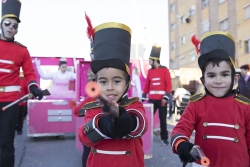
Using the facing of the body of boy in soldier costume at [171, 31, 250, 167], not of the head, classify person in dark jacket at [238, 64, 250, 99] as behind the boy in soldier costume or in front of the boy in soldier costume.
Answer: behind

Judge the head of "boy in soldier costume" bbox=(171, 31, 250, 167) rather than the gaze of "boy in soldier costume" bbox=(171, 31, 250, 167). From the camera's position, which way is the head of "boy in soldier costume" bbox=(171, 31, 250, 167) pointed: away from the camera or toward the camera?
toward the camera

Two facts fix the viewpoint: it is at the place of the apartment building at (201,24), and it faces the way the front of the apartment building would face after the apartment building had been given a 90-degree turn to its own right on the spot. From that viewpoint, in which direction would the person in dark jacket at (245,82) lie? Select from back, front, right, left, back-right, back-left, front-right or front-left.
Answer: back-left

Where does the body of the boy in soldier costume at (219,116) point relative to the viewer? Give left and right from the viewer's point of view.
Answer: facing the viewer

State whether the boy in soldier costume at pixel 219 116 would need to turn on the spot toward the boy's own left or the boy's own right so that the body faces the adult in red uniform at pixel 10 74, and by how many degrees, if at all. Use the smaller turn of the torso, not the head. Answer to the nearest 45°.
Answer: approximately 90° to the boy's own right

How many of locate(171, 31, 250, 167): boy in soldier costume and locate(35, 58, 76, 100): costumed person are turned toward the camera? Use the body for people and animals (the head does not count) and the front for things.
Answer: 2

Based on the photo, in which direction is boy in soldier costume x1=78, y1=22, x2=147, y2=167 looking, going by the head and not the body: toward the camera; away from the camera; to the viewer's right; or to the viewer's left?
toward the camera

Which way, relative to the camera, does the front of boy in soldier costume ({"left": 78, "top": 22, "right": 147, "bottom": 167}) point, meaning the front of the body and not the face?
toward the camera
